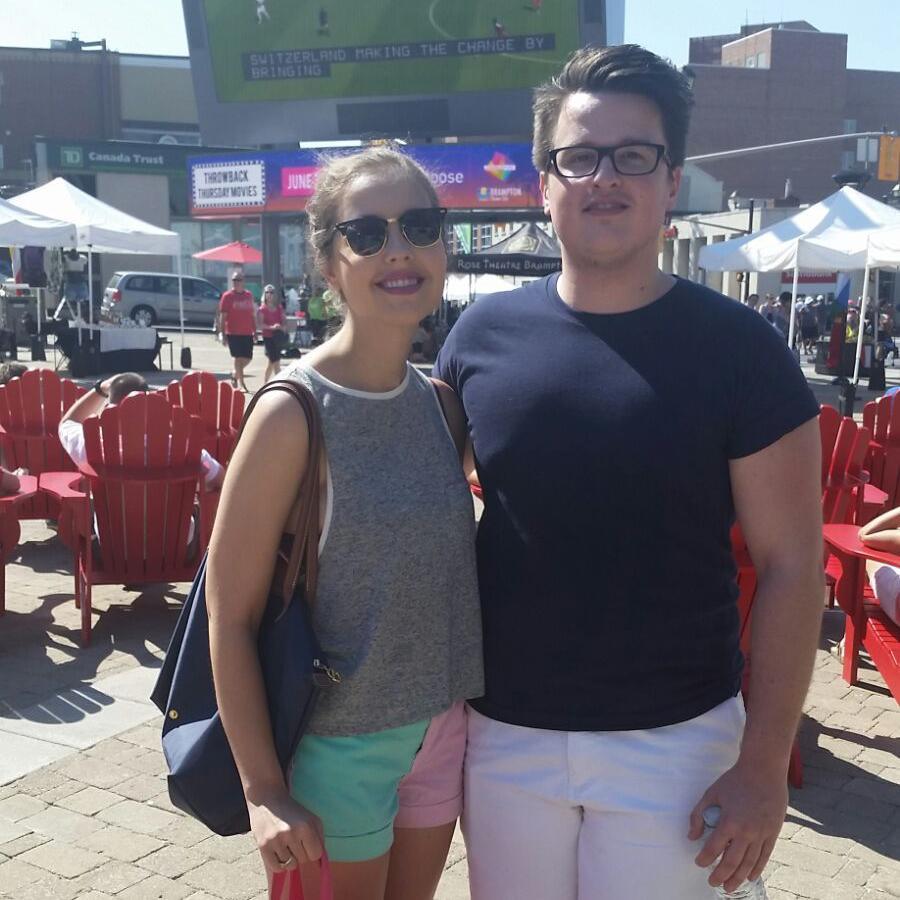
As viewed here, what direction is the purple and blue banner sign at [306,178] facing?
toward the camera

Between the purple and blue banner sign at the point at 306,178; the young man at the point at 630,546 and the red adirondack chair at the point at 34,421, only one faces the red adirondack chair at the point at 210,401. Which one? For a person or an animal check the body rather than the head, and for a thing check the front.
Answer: the purple and blue banner sign

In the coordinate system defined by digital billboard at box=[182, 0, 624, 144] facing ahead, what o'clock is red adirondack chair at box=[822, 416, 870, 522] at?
The red adirondack chair is roughly at 12 o'clock from the digital billboard.

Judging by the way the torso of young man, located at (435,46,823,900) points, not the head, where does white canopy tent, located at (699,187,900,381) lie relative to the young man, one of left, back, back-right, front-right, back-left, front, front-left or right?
back

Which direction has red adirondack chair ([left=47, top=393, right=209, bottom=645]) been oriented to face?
away from the camera

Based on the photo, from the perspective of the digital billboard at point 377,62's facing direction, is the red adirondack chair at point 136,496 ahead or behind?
ahead

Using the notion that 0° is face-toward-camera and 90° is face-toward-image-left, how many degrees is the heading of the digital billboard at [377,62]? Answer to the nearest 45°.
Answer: approximately 0°

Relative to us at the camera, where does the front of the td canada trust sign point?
facing the viewer

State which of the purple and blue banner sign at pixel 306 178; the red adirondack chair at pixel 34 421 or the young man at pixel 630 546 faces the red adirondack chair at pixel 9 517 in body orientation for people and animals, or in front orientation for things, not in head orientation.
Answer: the purple and blue banner sign

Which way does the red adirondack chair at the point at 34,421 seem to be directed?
away from the camera

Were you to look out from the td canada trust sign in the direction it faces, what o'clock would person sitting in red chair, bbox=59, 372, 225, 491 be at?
The person sitting in red chair is roughly at 12 o'clock from the td canada trust sign.

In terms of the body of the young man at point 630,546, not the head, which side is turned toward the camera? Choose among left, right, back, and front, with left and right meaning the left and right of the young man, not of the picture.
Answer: front

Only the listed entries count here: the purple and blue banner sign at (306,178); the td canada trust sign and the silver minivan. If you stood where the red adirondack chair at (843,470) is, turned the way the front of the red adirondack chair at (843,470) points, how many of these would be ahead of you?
3

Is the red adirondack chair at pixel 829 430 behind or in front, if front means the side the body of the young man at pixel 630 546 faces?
behind

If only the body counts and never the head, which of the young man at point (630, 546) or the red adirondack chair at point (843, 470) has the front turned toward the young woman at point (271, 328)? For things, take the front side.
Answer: the red adirondack chair

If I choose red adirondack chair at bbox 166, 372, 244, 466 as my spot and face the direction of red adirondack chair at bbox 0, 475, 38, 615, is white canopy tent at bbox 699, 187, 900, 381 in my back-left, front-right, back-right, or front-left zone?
back-left

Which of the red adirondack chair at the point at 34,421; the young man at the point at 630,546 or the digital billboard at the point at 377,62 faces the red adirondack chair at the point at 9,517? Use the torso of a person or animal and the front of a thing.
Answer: the digital billboard
